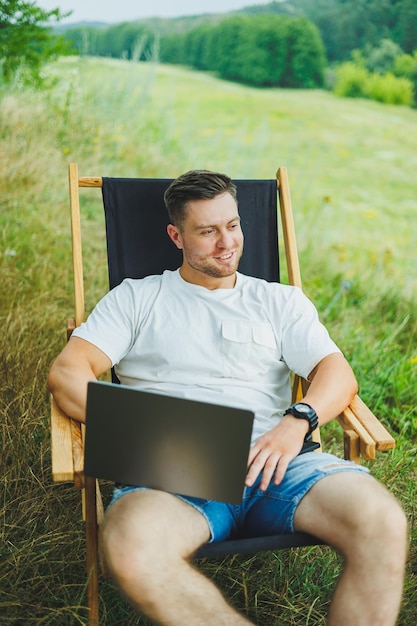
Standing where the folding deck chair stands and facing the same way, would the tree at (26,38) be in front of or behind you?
behind

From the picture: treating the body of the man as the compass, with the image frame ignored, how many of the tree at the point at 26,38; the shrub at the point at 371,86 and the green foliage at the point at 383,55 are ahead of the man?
0

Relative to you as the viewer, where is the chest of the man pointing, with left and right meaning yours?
facing the viewer

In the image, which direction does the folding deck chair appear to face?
toward the camera

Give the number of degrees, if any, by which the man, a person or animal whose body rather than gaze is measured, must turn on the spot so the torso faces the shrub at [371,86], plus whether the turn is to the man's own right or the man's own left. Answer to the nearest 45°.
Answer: approximately 180°

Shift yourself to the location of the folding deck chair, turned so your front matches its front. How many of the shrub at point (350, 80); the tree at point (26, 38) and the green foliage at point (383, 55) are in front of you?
0

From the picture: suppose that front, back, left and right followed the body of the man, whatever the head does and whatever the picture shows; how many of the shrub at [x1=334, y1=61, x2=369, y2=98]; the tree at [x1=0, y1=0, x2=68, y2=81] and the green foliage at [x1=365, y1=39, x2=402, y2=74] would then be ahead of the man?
0

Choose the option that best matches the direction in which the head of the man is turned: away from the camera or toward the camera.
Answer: toward the camera

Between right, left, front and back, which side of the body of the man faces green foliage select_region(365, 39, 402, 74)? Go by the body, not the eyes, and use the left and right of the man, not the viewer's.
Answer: back

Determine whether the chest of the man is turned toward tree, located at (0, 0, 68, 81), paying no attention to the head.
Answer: no

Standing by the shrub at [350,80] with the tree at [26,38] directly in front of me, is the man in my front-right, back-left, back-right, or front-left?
front-left
